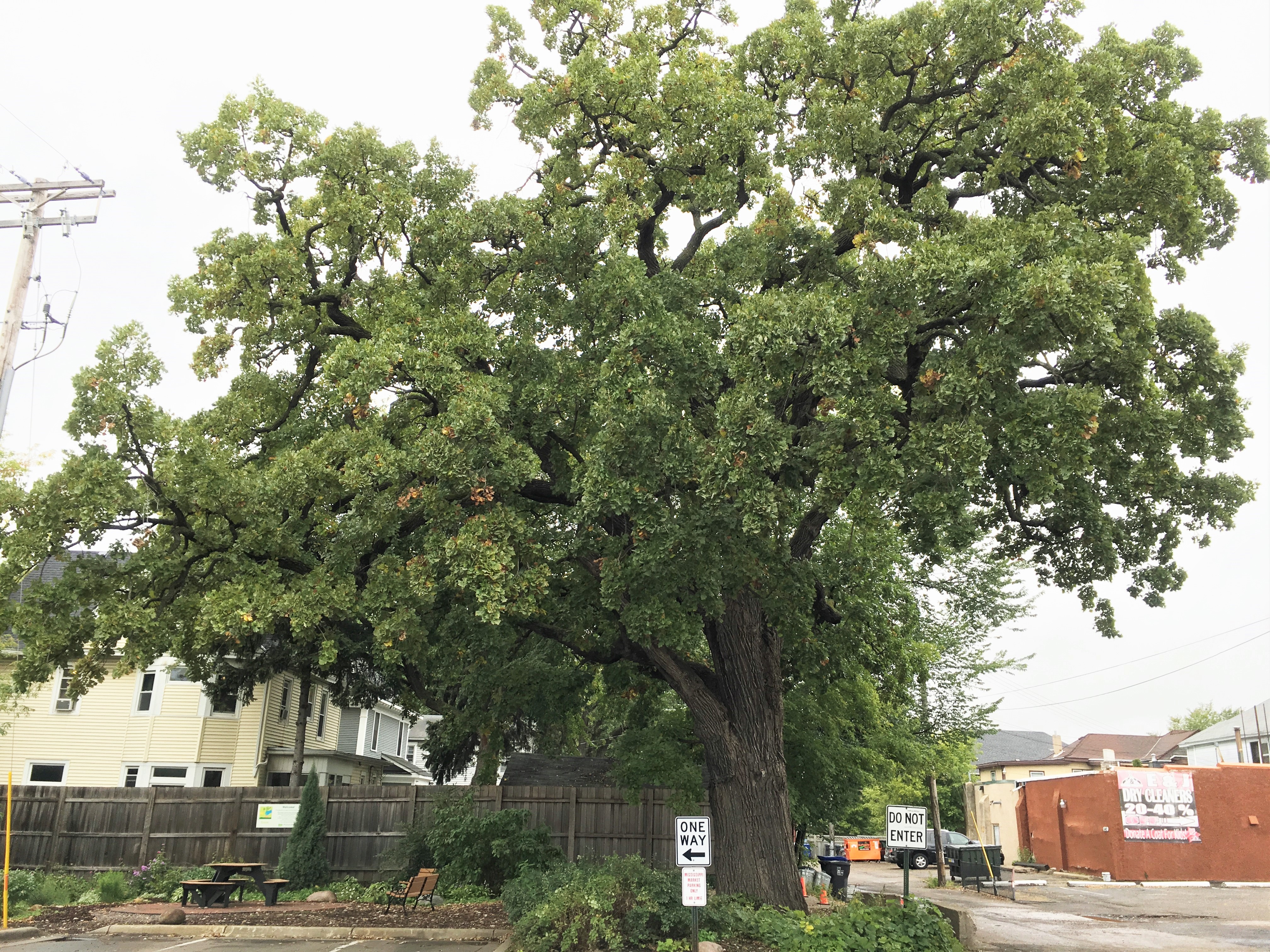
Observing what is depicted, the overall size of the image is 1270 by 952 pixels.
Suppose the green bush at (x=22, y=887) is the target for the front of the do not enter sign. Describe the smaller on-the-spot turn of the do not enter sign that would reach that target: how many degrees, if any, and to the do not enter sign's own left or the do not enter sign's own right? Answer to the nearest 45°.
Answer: approximately 90° to the do not enter sign's own right

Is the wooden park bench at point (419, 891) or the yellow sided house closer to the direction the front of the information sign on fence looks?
the wooden park bench

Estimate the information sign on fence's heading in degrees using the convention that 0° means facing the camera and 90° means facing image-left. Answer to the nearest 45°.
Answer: approximately 0°

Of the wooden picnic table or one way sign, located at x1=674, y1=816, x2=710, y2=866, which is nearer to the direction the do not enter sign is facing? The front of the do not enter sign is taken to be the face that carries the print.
the one way sign
